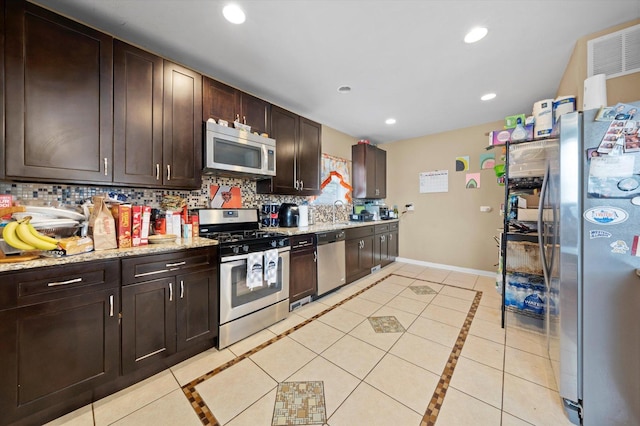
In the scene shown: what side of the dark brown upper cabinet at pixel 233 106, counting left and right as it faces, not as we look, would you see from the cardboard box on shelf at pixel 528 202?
front

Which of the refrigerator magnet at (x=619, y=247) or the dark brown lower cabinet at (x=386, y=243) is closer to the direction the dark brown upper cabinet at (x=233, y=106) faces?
the refrigerator magnet

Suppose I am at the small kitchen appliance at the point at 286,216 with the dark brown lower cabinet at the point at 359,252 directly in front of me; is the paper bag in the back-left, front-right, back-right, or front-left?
back-right

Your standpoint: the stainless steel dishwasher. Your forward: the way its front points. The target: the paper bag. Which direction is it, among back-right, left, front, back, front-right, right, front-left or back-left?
right

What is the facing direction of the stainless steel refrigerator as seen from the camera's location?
facing to the left of the viewer

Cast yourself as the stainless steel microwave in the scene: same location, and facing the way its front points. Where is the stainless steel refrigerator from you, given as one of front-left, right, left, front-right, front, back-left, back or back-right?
front

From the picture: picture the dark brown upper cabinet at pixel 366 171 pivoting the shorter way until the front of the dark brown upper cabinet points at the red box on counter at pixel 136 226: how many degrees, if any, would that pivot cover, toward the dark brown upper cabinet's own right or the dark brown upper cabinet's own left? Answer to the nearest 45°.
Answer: approximately 90° to the dark brown upper cabinet's own right

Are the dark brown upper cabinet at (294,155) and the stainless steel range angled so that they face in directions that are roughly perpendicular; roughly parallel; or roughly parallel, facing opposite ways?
roughly parallel

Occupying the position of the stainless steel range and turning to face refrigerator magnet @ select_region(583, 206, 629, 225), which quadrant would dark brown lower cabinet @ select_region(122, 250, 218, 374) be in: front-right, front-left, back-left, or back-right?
back-right

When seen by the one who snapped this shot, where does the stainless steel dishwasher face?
facing the viewer and to the right of the viewer

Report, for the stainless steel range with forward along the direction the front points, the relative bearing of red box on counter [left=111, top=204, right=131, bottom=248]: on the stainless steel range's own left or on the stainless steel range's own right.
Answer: on the stainless steel range's own right

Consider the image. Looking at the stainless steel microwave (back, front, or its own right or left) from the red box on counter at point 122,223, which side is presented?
right

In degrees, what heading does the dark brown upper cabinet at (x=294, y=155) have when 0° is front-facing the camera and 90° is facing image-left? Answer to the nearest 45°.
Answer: approximately 315°

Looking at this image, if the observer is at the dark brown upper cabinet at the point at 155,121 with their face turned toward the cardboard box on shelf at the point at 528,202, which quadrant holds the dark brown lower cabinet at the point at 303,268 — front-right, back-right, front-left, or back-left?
front-left
